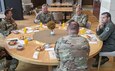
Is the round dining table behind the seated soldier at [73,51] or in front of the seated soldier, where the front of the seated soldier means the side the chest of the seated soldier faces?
in front

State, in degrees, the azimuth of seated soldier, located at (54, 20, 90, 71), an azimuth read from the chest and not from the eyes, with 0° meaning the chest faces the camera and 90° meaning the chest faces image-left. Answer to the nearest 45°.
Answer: approximately 180°

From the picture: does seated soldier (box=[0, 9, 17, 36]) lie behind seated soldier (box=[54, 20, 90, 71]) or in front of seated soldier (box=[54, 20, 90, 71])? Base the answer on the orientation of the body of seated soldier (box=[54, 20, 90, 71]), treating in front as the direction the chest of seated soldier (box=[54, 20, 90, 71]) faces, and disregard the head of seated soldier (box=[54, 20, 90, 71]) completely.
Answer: in front

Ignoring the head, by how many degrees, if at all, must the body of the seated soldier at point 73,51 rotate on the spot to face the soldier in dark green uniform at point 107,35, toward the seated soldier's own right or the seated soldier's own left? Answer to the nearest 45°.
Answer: approximately 45° to the seated soldier's own right
